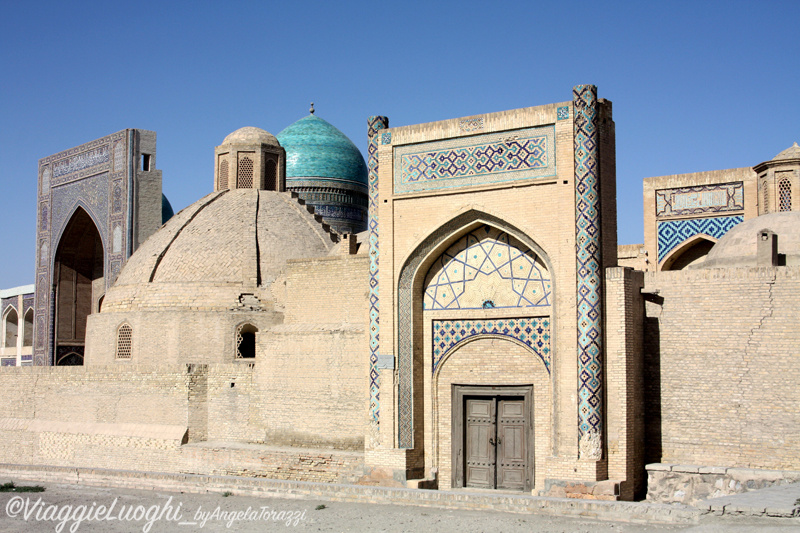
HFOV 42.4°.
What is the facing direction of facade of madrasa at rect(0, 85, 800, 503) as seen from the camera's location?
facing the viewer and to the left of the viewer
